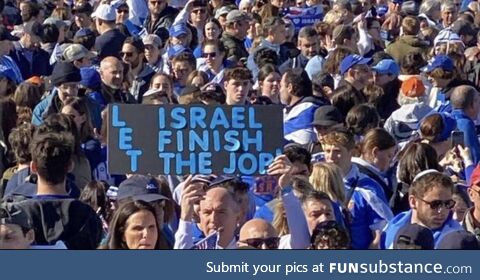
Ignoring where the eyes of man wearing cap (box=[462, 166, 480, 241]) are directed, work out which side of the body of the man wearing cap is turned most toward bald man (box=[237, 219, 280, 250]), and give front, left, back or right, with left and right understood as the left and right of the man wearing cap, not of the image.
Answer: right

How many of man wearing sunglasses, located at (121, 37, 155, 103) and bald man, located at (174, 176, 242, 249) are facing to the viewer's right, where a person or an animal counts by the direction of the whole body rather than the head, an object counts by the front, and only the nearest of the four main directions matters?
0

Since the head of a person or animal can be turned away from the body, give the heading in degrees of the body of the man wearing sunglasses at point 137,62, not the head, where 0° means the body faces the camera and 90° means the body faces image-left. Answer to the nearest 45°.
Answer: approximately 45°

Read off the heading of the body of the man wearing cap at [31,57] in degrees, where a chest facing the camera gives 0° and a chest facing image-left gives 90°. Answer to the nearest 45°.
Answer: approximately 315°

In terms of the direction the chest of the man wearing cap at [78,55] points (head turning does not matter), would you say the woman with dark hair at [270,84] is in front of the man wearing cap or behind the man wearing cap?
in front

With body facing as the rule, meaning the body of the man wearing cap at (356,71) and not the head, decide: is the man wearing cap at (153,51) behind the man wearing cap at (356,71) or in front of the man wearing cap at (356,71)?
behind

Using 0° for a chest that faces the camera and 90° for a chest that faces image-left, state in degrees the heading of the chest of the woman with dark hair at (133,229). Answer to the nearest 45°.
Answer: approximately 315°
